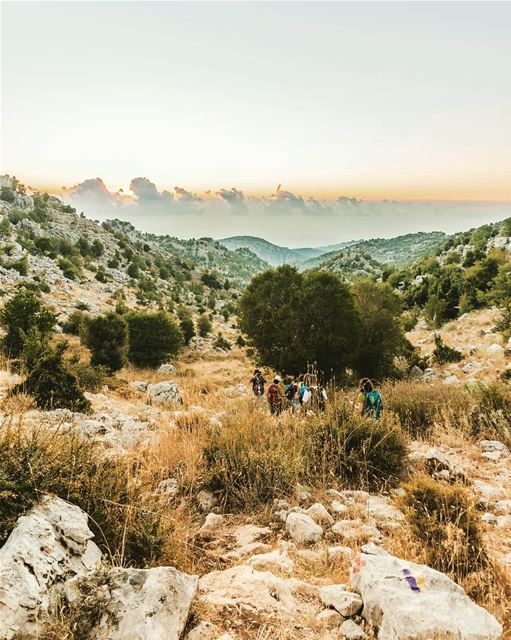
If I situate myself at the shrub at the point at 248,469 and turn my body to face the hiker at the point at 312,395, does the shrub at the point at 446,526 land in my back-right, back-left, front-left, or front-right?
back-right

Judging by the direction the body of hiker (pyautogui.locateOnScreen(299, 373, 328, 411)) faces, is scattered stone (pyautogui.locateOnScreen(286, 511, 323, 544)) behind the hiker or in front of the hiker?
behind

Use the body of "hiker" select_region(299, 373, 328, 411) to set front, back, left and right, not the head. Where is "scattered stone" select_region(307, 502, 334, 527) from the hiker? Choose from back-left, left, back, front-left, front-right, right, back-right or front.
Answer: back

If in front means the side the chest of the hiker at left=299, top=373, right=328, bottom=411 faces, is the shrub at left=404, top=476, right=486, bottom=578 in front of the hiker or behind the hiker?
behind

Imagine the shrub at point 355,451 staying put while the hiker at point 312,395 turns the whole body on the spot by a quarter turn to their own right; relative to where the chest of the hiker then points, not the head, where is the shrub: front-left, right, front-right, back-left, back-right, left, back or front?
right

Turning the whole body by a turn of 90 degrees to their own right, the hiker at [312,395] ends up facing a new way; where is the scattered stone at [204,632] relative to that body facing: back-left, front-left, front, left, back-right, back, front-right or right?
right

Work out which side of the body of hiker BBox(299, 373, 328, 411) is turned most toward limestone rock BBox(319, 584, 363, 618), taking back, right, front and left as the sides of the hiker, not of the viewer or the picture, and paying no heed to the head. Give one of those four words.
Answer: back

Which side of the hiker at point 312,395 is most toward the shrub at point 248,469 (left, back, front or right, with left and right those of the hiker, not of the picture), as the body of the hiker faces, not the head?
back

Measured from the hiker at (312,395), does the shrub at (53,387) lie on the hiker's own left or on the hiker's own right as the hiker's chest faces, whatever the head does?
on the hiker's own left

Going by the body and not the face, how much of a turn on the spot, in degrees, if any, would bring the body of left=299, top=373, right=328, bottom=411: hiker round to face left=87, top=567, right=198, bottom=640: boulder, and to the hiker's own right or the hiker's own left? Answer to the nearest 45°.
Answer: approximately 180°

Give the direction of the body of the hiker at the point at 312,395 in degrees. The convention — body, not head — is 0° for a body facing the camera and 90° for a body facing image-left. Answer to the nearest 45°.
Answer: approximately 180°
